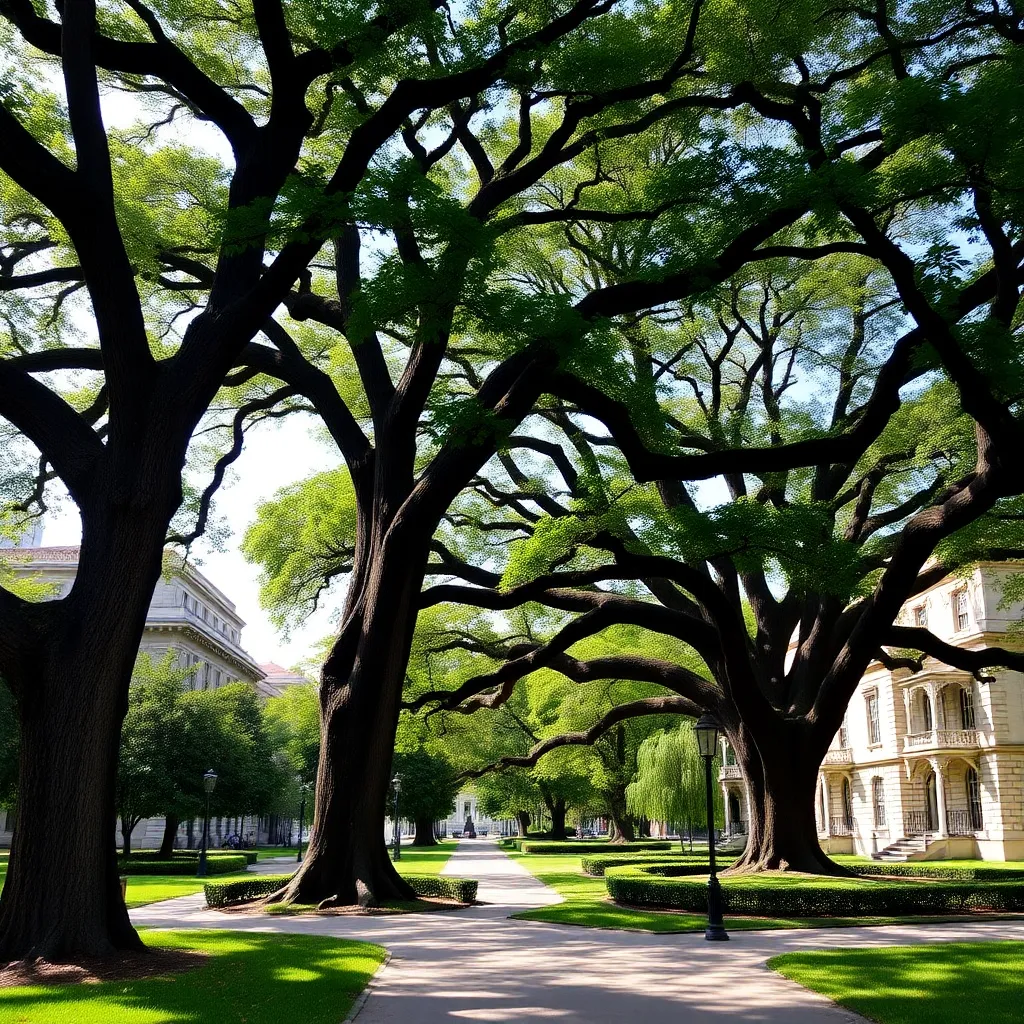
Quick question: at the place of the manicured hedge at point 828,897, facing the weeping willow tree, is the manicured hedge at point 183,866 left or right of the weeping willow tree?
left

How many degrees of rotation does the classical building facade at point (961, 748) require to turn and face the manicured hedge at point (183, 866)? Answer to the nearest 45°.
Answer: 0° — it already faces it

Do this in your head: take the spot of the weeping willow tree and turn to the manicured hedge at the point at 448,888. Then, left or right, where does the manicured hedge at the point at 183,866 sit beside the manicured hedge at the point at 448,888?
right

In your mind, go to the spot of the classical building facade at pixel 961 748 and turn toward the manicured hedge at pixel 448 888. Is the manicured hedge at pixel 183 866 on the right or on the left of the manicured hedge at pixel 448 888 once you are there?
right

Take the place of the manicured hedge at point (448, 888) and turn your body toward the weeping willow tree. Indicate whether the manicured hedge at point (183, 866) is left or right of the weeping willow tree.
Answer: left

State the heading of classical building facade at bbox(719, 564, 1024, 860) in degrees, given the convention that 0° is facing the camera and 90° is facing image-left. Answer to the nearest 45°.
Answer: approximately 45°

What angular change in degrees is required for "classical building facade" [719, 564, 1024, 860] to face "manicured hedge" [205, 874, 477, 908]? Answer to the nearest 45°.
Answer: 0° — it already faces it
